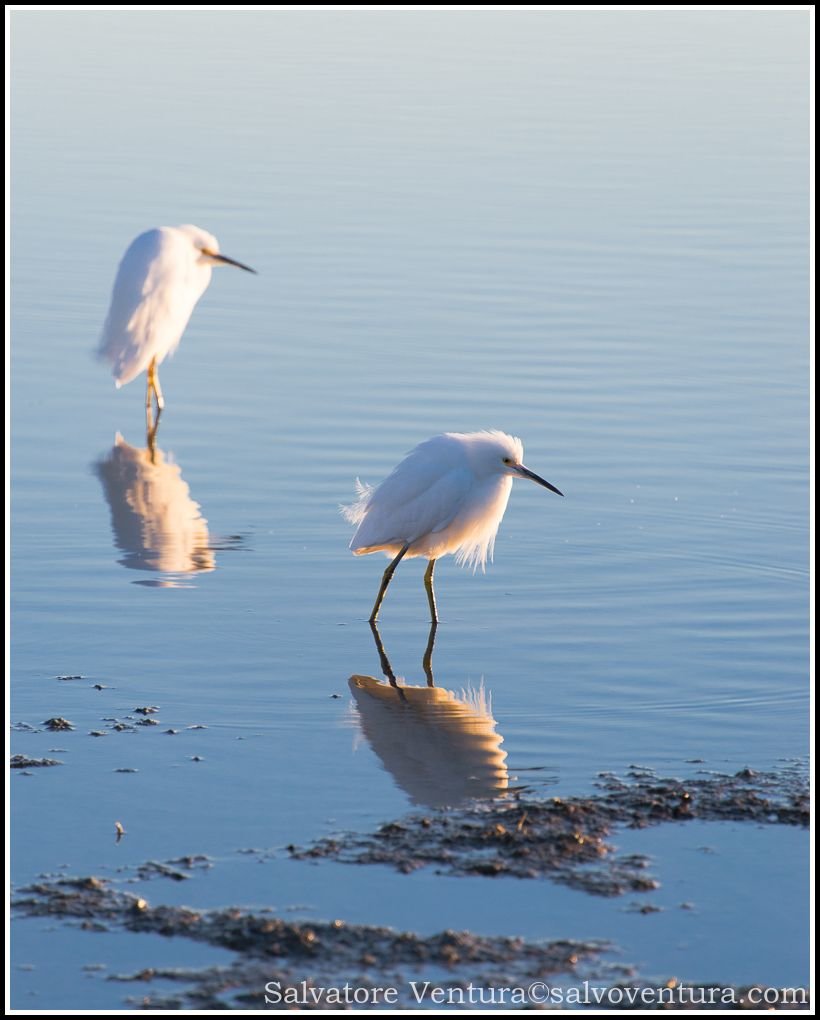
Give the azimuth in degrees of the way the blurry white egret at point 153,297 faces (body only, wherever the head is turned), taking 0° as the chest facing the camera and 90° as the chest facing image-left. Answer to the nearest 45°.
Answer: approximately 270°

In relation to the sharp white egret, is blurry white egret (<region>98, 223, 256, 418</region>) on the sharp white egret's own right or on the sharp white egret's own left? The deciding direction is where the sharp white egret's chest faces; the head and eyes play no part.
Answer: on the sharp white egret's own left

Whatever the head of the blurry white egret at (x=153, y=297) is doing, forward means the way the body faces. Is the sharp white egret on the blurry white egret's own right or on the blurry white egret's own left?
on the blurry white egret's own right

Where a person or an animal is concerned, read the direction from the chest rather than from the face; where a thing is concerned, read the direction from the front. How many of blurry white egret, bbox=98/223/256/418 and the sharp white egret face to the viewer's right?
2

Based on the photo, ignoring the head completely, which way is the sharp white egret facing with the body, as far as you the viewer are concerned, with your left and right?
facing to the right of the viewer
